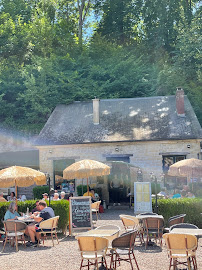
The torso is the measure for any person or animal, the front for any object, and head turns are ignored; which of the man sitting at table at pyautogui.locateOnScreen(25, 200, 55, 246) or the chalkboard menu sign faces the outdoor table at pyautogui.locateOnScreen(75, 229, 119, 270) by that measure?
the chalkboard menu sign

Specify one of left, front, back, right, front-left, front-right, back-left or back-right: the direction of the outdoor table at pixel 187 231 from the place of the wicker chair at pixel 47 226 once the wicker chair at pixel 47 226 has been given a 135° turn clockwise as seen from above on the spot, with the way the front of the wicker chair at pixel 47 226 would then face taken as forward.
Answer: front-right

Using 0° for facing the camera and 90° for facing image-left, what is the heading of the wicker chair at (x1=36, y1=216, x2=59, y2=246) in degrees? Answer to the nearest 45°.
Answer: approximately 135°

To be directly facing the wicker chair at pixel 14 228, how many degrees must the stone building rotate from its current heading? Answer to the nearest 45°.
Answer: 0° — it already faces it

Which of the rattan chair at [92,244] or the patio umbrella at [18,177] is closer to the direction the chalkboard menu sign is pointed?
the rattan chair

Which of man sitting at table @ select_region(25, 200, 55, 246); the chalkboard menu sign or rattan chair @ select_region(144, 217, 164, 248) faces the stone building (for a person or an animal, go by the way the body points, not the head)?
the rattan chair

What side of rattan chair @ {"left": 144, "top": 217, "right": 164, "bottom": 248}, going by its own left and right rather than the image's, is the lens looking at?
back

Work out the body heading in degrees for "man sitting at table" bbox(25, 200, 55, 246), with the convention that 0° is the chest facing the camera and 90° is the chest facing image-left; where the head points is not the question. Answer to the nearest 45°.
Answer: approximately 90°

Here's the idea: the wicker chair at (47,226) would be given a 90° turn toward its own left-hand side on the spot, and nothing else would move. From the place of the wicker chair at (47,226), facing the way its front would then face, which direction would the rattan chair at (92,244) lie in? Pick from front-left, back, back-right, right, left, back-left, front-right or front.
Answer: front-left

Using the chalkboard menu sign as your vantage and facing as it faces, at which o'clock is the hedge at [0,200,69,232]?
The hedge is roughly at 4 o'clock from the chalkboard menu sign.

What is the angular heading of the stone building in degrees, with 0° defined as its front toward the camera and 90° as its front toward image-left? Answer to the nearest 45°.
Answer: approximately 0°

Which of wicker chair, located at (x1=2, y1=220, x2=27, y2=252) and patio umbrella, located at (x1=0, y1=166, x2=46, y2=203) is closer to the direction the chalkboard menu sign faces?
the wicker chair

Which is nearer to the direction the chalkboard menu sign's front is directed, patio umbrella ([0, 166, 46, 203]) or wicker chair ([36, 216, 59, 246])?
the wicker chair
